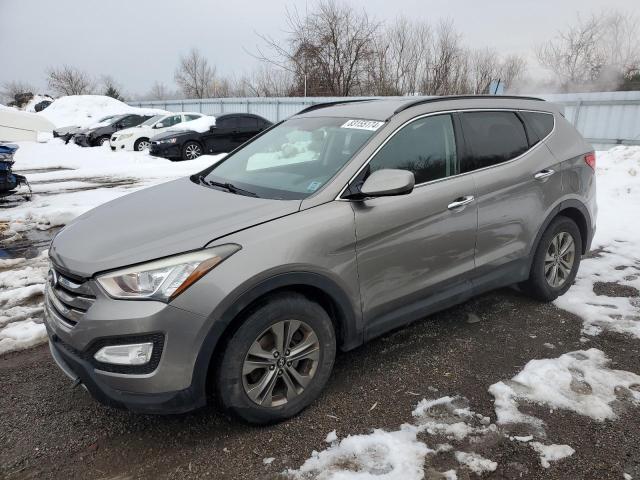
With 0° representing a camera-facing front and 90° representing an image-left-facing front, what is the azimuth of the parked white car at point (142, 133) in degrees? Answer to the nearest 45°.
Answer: approximately 45°

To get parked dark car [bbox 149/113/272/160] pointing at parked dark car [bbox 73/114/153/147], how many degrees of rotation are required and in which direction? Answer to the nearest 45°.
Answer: approximately 90° to its right

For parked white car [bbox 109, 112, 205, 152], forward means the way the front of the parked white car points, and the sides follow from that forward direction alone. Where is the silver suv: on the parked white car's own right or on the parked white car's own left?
on the parked white car's own left

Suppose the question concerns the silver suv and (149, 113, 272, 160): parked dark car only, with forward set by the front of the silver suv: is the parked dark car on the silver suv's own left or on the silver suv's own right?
on the silver suv's own right

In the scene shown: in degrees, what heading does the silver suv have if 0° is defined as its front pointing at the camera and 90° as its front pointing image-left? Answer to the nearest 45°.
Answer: approximately 45°

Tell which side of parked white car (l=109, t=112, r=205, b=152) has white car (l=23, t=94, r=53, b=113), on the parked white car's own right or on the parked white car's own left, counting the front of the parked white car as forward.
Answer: on the parked white car's own right
